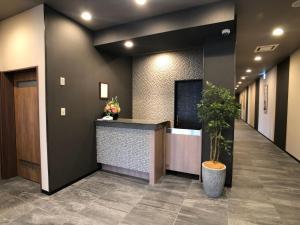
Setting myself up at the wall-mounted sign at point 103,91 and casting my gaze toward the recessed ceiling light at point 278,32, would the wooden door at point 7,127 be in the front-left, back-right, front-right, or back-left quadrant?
back-right

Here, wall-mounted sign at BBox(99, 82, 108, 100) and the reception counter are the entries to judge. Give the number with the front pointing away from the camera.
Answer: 0

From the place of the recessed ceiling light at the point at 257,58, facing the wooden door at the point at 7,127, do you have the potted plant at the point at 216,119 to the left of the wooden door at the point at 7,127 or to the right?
left

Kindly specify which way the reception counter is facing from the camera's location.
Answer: facing the viewer and to the left of the viewer

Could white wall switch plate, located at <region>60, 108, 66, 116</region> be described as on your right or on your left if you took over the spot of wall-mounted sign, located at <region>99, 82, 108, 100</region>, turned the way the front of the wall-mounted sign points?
on your right

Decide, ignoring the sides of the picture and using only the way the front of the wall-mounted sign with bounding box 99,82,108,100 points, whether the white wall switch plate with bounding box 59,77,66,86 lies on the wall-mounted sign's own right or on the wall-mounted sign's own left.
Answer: on the wall-mounted sign's own right

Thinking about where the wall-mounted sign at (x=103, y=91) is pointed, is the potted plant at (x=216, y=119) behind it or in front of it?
in front

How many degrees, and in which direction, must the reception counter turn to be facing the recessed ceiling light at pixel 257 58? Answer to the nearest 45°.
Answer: approximately 180°

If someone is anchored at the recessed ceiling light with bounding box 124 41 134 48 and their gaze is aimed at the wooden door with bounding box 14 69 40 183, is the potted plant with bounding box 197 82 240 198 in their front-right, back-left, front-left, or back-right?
back-left

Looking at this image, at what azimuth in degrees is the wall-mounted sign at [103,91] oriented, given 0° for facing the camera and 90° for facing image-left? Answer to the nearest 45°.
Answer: approximately 315°

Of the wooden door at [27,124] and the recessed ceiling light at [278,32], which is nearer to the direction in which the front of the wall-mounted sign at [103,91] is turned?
the recessed ceiling light

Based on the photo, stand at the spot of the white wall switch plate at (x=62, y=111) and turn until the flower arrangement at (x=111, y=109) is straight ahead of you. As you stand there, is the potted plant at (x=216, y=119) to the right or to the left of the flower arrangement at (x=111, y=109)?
right

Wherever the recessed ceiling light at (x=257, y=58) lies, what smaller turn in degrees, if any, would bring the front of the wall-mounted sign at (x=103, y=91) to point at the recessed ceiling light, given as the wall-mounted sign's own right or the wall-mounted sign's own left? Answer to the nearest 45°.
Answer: approximately 45° to the wall-mounted sign's own left
